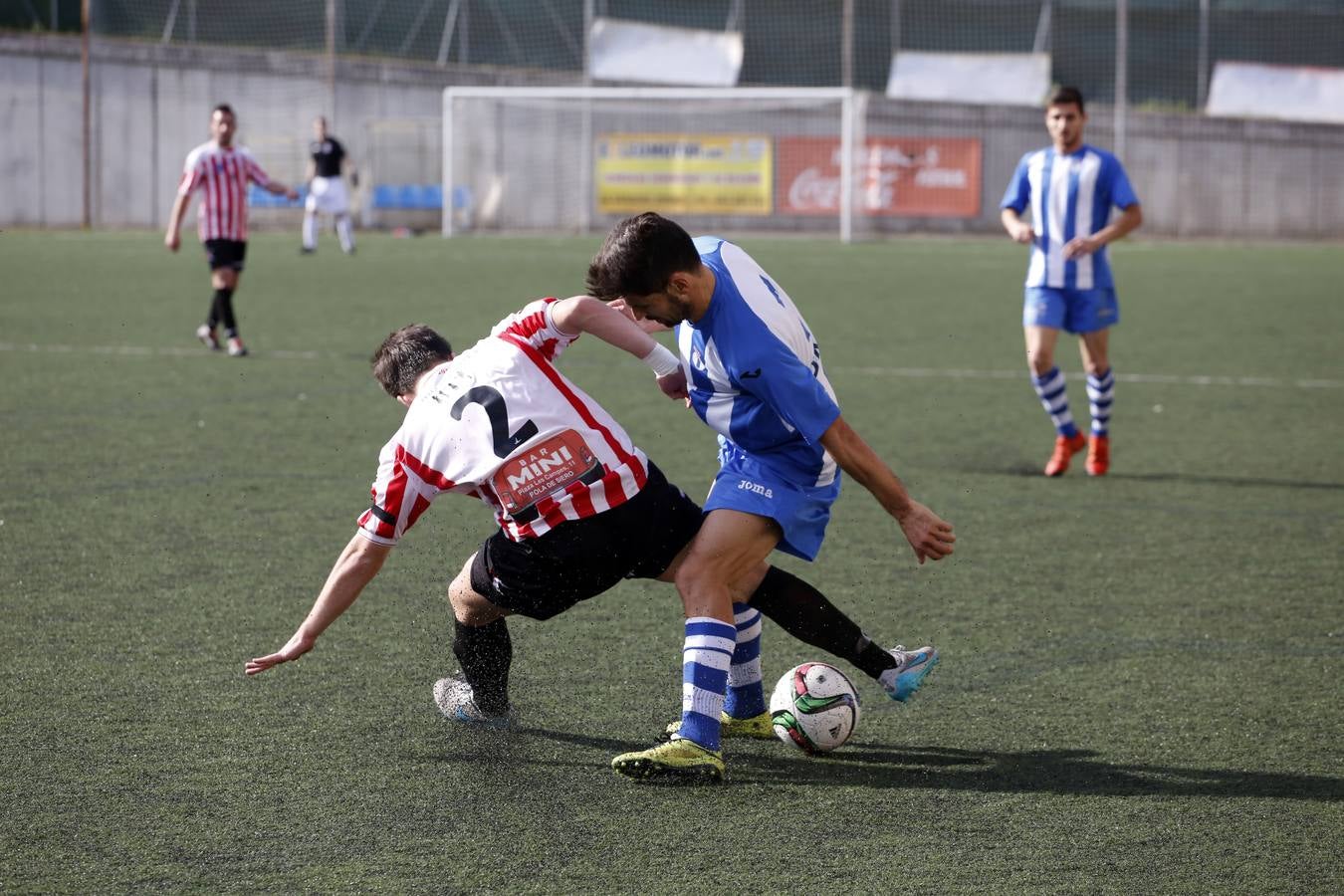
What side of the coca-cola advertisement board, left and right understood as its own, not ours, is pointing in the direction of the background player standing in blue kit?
front

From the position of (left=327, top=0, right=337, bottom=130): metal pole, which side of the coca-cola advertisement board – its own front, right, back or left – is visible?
right

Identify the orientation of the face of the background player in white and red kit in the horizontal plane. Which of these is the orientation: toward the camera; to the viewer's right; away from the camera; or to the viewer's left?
toward the camera

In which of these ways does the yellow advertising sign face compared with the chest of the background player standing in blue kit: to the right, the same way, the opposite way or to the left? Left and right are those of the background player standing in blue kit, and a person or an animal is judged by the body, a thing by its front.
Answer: the same way

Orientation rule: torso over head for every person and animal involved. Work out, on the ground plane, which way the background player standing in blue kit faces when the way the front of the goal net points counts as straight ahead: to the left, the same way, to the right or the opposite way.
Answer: the same way

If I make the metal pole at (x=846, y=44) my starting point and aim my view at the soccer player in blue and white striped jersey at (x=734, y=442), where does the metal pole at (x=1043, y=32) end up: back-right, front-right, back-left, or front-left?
back-left

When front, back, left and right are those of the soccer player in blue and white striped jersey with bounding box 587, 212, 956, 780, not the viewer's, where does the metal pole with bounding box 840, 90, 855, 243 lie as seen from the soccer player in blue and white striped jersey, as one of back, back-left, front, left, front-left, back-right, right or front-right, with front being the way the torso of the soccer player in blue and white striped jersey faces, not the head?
right

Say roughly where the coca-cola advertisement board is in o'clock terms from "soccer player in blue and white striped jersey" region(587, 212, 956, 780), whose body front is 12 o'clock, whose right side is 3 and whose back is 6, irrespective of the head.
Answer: The coca-cola advertisement board is roughly at 3 o'clock from the soccer player in blue and white striped jersey.

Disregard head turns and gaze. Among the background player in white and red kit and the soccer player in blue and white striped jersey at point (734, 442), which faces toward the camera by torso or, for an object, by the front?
the background player in white and red kit

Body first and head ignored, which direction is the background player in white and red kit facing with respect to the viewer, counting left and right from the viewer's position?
facing the viewer

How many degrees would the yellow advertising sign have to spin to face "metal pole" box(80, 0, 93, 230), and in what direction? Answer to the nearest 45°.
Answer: approximately 90° to its right

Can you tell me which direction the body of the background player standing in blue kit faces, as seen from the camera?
toward the camera

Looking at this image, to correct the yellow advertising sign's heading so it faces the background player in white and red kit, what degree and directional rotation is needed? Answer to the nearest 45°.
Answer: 0° — it already faces them

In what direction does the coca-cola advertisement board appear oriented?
toward the camera

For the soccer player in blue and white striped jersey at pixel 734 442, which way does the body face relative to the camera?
to the viewer's left
